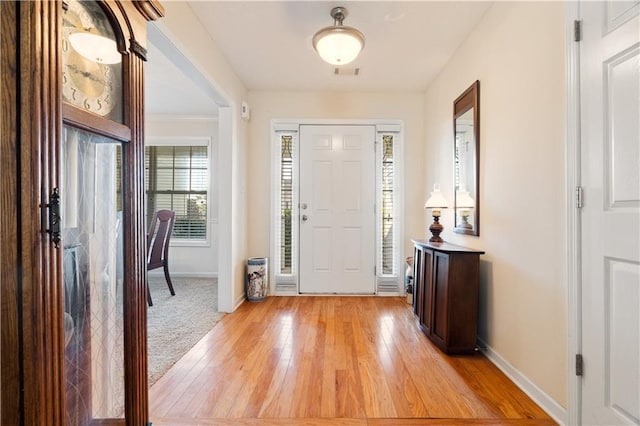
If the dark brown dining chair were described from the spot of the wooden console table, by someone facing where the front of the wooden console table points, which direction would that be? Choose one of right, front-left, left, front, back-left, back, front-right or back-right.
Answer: front

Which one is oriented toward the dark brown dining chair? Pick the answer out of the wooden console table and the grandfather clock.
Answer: the wooden console table

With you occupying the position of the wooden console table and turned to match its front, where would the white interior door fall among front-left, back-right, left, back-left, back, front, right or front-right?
back-left

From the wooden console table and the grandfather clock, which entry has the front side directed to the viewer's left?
the wooden console table

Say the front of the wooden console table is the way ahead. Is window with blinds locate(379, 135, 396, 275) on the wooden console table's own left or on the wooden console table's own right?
on the wooden console table's own right

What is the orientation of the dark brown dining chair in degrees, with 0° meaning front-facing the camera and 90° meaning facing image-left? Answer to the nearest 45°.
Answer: approximately 135°

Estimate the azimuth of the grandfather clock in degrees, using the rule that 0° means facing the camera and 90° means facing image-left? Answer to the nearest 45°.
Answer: approximately 315°

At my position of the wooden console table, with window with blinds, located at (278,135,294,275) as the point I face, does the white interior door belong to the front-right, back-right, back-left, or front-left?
back-left

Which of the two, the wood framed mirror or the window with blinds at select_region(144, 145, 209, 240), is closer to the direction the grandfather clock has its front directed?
the wood framed mirror

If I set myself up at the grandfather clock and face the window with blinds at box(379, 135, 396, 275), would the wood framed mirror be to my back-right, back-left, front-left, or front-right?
front-right

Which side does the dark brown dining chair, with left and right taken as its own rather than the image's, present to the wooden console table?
back

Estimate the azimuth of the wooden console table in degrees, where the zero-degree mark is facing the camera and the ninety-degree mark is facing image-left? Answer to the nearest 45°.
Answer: approximately 90°

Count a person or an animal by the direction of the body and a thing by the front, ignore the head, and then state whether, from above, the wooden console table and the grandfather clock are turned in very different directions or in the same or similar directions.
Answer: very different directions

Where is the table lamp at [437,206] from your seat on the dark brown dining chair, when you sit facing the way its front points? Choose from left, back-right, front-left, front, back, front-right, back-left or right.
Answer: back

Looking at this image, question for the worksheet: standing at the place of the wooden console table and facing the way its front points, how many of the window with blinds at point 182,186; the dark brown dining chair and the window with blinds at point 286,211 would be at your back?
0

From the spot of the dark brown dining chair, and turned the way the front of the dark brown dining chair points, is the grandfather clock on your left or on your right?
on your left

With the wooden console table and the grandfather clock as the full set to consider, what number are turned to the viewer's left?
1
